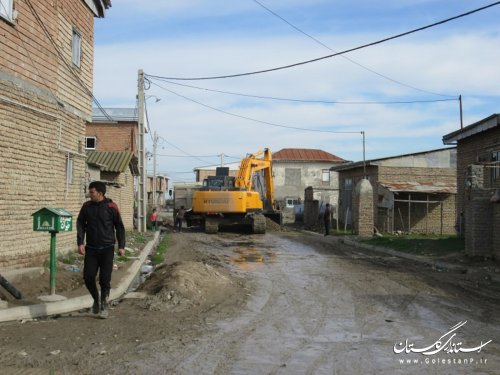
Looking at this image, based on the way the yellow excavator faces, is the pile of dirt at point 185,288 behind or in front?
behind

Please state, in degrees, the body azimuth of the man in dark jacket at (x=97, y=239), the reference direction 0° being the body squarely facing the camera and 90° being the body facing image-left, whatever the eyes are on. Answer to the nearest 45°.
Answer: approximately 0°

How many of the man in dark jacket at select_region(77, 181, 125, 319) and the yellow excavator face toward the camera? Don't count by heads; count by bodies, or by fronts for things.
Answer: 1

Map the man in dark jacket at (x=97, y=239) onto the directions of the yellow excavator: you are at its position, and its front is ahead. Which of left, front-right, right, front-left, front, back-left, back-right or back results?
back-right

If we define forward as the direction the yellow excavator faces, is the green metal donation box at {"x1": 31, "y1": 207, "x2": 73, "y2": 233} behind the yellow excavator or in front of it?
behind

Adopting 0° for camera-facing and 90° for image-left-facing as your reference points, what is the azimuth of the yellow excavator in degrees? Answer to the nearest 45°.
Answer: approximately 225°

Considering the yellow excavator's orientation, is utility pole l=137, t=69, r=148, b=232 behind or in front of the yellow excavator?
behind

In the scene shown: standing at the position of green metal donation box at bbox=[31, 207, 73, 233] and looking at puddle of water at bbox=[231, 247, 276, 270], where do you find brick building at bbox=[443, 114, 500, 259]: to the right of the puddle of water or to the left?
right

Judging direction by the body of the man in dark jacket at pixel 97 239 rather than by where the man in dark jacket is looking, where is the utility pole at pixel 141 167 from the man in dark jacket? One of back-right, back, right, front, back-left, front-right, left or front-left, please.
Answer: back

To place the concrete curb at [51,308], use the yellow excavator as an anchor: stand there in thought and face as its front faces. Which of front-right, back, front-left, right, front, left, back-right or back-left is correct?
back-right
